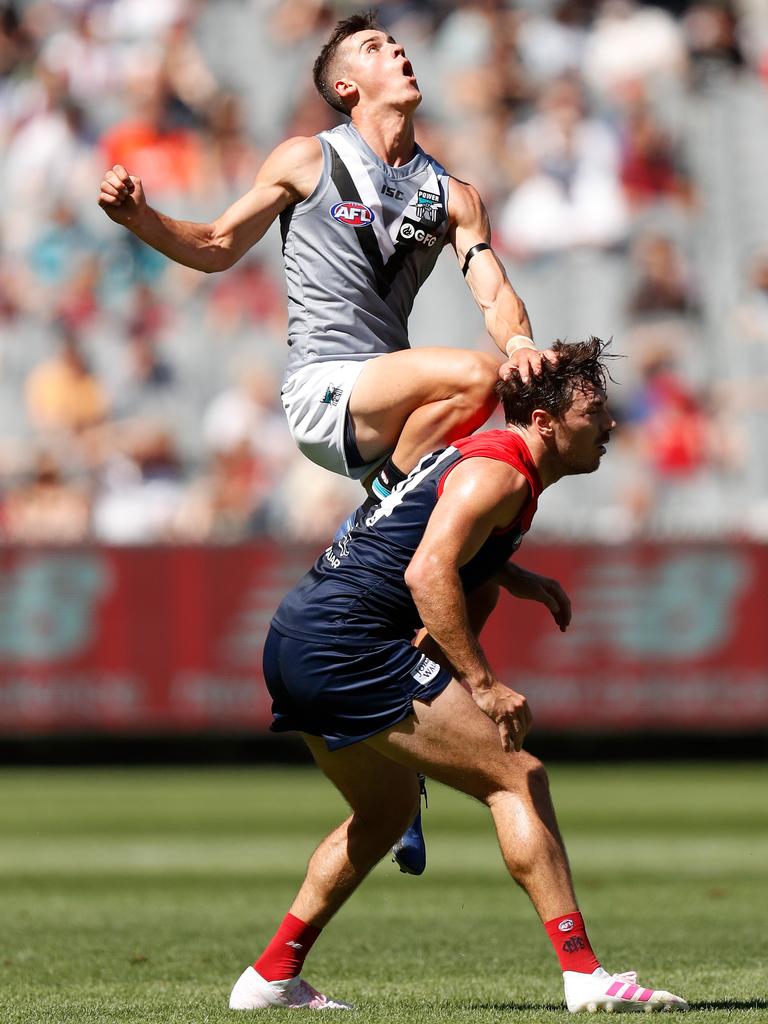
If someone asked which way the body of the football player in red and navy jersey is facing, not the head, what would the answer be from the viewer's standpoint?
to the viewer's right

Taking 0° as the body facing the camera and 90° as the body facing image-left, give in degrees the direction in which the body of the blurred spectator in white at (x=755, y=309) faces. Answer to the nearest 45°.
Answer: approximately 0°

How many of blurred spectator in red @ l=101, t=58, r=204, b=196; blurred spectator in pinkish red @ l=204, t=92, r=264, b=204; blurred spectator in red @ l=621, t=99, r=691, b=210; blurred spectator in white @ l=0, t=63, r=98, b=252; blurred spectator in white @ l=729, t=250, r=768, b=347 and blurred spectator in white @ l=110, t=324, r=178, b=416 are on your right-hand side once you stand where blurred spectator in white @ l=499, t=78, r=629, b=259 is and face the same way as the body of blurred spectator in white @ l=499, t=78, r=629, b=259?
4

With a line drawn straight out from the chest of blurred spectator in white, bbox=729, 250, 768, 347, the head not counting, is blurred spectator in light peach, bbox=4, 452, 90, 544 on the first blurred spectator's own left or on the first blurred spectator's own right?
on the first blurred spectator's own right

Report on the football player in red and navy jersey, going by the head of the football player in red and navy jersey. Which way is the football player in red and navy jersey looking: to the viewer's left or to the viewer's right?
to the viewer's right

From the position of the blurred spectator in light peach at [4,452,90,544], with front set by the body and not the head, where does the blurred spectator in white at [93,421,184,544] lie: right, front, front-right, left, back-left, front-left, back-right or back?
left

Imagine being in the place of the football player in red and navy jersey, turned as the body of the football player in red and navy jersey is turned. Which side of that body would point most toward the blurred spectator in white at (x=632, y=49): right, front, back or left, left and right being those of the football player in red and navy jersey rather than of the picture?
left

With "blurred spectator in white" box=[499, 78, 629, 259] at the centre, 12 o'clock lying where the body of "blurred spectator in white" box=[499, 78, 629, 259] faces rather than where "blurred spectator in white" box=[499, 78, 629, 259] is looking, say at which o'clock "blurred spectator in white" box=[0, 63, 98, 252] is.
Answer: "blurred spectator in white" box=[0, 63, 98, 252] is roughly at 3 o'clock from "blurred spectator in white" box=[499, 78, 629, 259].

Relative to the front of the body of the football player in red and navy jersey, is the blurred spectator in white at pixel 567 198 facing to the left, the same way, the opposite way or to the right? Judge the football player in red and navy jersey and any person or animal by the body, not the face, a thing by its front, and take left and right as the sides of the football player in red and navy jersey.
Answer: to the right

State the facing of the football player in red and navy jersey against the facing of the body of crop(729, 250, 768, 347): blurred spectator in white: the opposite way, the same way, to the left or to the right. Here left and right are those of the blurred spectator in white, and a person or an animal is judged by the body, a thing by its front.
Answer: to the left
